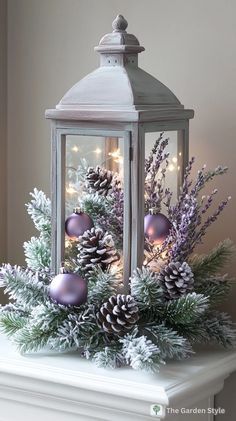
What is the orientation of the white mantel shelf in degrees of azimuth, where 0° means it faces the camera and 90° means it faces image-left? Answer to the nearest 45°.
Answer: approximately 45°
